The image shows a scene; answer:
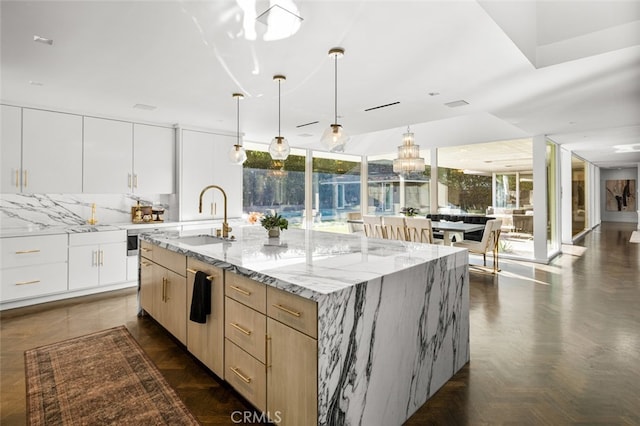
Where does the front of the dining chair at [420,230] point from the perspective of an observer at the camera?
facing away from the viewer and to the right of the viewer

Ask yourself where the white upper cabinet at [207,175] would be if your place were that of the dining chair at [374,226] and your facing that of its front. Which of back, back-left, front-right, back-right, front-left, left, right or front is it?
back-left

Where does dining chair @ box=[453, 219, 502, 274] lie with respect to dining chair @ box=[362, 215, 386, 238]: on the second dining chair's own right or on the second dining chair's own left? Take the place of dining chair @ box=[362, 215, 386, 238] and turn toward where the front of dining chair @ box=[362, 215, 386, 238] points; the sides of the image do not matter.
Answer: on the second dining chair's own right

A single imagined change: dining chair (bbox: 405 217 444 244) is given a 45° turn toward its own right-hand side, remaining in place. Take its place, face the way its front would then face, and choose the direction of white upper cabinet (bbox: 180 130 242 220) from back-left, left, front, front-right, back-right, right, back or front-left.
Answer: back

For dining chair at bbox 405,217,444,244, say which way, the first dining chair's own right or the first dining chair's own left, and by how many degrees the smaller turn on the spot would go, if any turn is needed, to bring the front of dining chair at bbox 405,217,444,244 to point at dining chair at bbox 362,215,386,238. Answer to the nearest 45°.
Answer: approximately 90° to the first dining chair's own left

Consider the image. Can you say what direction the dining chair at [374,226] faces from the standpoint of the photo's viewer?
facing away from the viewer and to the right of the viewer
